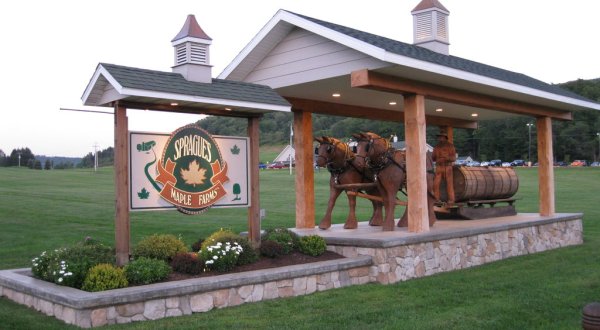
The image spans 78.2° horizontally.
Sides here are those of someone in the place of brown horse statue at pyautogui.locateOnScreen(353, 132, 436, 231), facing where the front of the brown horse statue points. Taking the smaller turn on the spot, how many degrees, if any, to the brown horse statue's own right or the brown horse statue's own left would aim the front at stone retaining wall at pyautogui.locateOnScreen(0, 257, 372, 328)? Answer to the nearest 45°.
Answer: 0° — it already faces it

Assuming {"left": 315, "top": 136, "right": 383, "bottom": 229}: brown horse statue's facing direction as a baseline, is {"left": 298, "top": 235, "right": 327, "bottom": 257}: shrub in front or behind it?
in front

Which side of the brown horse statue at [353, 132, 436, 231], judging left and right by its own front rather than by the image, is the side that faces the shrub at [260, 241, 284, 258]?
front

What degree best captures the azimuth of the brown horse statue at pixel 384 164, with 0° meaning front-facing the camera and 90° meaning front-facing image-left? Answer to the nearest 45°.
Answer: approximately 45°

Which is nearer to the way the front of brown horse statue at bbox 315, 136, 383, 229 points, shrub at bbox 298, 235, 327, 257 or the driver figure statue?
the shrub

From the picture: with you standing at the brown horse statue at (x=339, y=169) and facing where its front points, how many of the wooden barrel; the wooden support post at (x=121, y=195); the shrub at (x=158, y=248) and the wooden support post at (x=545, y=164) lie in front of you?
2

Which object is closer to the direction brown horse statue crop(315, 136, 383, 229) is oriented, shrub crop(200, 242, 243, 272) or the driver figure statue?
the shrub

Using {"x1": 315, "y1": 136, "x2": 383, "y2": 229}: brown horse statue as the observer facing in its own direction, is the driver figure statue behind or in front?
behind

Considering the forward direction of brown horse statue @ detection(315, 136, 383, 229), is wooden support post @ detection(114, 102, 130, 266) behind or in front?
in front

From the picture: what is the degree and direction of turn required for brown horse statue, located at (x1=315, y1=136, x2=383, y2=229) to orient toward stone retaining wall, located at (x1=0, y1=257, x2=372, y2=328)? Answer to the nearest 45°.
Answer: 0° — it already faces it

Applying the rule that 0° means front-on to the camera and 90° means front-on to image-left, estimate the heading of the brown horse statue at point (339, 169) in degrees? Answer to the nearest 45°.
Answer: approximately 45°

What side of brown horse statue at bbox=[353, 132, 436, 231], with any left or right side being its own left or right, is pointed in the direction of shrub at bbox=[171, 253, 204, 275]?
front
